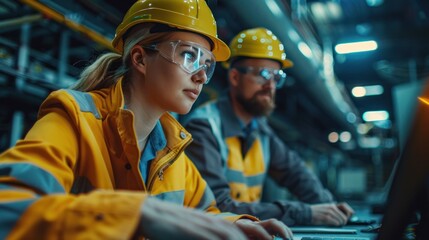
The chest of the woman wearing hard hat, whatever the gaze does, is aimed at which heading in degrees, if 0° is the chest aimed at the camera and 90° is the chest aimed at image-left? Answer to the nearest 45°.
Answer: approximately 315°

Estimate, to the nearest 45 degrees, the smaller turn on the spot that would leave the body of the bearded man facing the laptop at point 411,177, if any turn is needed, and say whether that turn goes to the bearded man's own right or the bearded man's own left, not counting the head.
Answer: approximately 45° to the bearded man's own right

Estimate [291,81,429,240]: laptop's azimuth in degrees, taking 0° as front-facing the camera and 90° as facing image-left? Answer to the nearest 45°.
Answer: approximately 135°

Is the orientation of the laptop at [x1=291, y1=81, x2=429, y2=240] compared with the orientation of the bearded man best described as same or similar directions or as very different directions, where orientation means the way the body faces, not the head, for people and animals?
very different directions

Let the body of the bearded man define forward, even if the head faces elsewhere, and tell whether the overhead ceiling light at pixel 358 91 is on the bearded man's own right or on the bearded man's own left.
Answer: on the bearded man's own left

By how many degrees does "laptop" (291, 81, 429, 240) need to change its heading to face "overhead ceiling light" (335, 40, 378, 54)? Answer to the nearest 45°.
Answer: approximately 45° to its right

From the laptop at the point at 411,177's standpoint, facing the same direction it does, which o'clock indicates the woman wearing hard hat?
The woman wearing hard hat is roughly at 11 o'clock from the laptop.

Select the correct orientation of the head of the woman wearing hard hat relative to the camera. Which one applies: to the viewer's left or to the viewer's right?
to the viewer's right

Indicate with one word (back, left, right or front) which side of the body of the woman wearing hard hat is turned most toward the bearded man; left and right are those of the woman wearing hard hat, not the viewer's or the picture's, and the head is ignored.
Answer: left

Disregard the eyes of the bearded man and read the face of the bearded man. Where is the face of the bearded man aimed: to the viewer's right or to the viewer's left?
to the viewer's right
